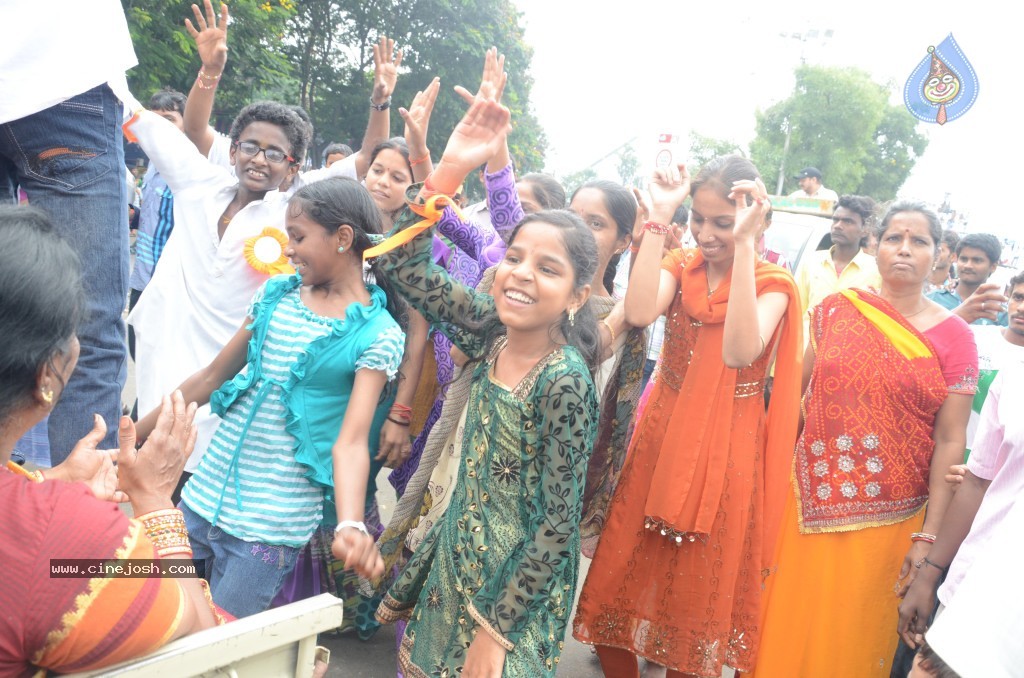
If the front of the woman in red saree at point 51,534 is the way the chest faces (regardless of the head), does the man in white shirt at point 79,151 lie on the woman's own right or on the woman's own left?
on the woman's own left

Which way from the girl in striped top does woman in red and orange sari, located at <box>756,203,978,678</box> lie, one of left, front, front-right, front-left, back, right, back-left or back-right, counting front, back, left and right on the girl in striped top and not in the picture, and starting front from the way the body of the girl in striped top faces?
back-left

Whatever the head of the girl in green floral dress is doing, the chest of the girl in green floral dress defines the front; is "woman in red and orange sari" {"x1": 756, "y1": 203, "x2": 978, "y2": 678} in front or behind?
behind

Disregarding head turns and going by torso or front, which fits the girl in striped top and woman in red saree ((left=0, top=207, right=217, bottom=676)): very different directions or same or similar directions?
very different directions

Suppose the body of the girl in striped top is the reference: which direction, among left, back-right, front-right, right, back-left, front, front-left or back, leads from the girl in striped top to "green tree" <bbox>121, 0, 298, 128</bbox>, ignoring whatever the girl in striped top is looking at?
back-right

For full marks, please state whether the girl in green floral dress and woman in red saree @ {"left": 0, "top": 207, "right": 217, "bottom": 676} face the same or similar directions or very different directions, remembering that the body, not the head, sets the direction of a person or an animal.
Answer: very different directions

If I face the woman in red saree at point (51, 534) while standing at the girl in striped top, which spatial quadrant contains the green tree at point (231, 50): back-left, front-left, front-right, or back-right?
back-right

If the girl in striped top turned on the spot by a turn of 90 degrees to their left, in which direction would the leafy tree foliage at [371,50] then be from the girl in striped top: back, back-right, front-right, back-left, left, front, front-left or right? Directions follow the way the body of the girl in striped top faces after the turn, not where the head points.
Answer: back-left

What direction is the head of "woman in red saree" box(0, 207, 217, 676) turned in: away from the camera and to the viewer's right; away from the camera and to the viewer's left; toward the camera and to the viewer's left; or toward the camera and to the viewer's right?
away from the camera and to the viewer's right

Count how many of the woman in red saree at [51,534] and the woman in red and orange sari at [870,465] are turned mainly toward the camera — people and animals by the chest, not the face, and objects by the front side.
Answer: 1

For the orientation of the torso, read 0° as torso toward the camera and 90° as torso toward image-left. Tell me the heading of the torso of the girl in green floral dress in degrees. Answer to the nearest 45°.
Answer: approximately 45°

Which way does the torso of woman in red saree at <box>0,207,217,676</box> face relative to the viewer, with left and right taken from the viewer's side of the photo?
facing away from the viewer and to the right of the viewer
